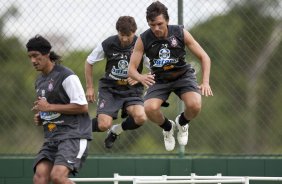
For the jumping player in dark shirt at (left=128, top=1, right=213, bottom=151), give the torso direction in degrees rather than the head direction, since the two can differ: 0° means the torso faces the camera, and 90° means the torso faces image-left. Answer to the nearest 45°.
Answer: approximately 0°

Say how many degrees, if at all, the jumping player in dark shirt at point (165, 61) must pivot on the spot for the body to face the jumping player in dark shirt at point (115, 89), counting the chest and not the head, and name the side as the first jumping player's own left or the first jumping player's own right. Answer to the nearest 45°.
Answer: approximately 135° to the first jumping player's own right
